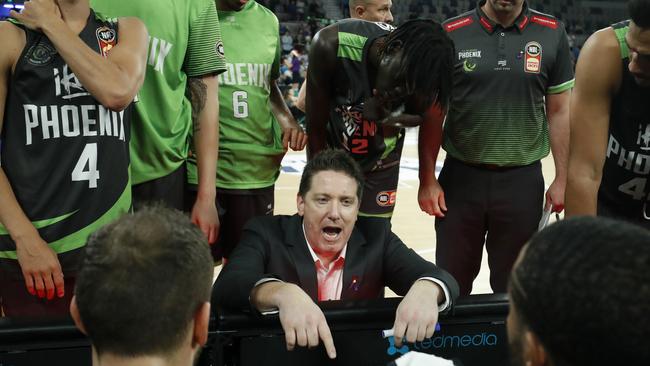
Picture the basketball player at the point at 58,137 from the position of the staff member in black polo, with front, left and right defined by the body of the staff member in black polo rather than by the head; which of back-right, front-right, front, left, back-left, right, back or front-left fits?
front-right

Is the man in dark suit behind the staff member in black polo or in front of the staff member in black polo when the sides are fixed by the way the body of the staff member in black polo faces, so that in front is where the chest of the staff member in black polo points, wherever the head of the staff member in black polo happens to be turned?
in front

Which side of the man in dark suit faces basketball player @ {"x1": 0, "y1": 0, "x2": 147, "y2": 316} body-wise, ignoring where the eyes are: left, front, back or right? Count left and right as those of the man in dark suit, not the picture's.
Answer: right

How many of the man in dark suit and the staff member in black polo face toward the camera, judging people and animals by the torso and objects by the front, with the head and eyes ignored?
2

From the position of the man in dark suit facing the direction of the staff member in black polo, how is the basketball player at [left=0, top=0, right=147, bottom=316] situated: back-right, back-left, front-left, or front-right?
back-left

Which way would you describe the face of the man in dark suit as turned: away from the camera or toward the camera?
toward the camera

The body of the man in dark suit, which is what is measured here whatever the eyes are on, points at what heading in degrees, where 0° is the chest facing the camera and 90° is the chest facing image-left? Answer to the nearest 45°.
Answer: approximately 0°

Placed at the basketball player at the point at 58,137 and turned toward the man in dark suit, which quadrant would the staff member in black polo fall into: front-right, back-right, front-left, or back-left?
front-left

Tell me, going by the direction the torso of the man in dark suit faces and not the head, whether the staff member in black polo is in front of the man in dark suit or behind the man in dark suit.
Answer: behind

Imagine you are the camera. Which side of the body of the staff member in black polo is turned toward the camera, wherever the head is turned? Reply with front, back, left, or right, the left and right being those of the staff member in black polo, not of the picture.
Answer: front

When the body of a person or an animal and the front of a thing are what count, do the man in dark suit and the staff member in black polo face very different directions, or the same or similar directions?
same or similar directions
